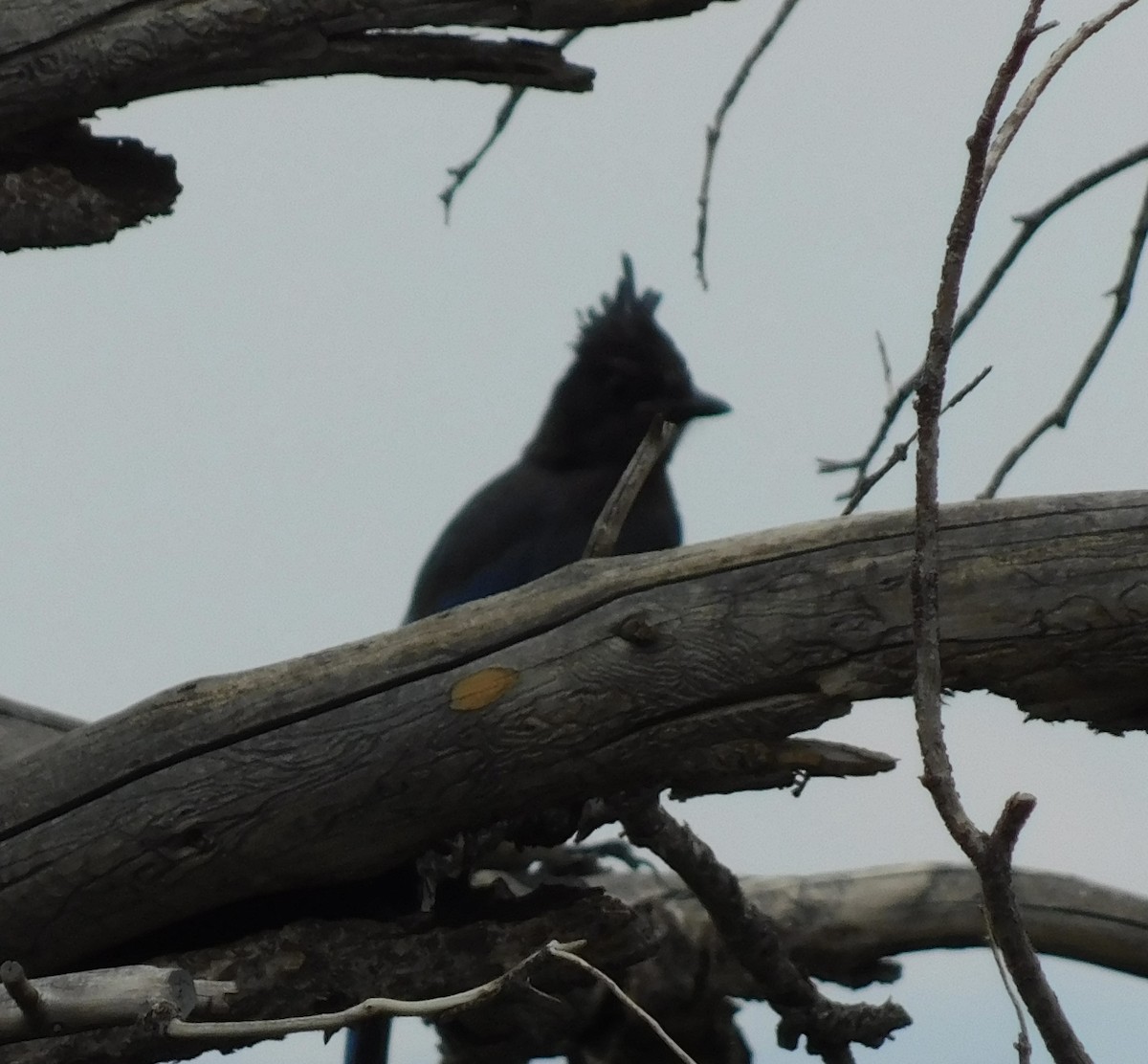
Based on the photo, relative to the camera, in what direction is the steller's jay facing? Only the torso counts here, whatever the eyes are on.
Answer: to the viewer's right

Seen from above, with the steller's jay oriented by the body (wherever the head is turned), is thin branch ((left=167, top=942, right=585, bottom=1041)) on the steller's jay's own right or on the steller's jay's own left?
on the steller's jay's own right

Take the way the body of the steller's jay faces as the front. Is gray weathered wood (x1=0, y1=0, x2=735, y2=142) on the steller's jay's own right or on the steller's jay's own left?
on the steller's jay's own right

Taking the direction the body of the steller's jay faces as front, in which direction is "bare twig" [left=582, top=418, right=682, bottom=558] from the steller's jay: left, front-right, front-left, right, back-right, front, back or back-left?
right
